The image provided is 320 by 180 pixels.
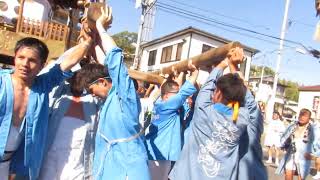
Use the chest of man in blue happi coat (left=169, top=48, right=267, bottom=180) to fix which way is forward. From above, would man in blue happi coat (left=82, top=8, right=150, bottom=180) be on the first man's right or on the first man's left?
on the first man's left

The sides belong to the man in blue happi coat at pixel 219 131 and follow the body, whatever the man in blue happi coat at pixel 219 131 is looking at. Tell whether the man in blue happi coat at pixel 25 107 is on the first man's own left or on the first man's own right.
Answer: on the first man's own left

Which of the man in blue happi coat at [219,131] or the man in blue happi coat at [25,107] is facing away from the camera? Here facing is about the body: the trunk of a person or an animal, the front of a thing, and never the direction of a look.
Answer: the man in blue happi coat at [219,131]

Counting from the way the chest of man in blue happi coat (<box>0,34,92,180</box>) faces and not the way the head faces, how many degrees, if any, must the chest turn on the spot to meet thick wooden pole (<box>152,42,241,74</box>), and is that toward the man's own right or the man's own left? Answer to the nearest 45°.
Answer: approximately 135° to the man's own left

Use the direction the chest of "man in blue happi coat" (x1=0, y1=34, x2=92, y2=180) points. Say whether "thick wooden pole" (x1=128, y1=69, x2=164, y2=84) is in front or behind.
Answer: behind

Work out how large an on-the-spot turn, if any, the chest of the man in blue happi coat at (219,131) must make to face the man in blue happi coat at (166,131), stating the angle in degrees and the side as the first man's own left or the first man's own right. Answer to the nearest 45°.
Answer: approximately 45° to the first man's own left

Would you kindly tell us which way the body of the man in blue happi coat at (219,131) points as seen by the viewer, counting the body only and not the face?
away from the camera

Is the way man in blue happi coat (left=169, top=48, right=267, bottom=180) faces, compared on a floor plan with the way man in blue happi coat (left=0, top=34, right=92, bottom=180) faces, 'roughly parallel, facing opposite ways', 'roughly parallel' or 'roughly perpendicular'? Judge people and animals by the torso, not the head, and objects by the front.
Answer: roughly parallel, facing opposite ways

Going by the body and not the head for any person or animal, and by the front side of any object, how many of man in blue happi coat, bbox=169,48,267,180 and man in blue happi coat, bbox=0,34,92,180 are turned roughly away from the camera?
1
